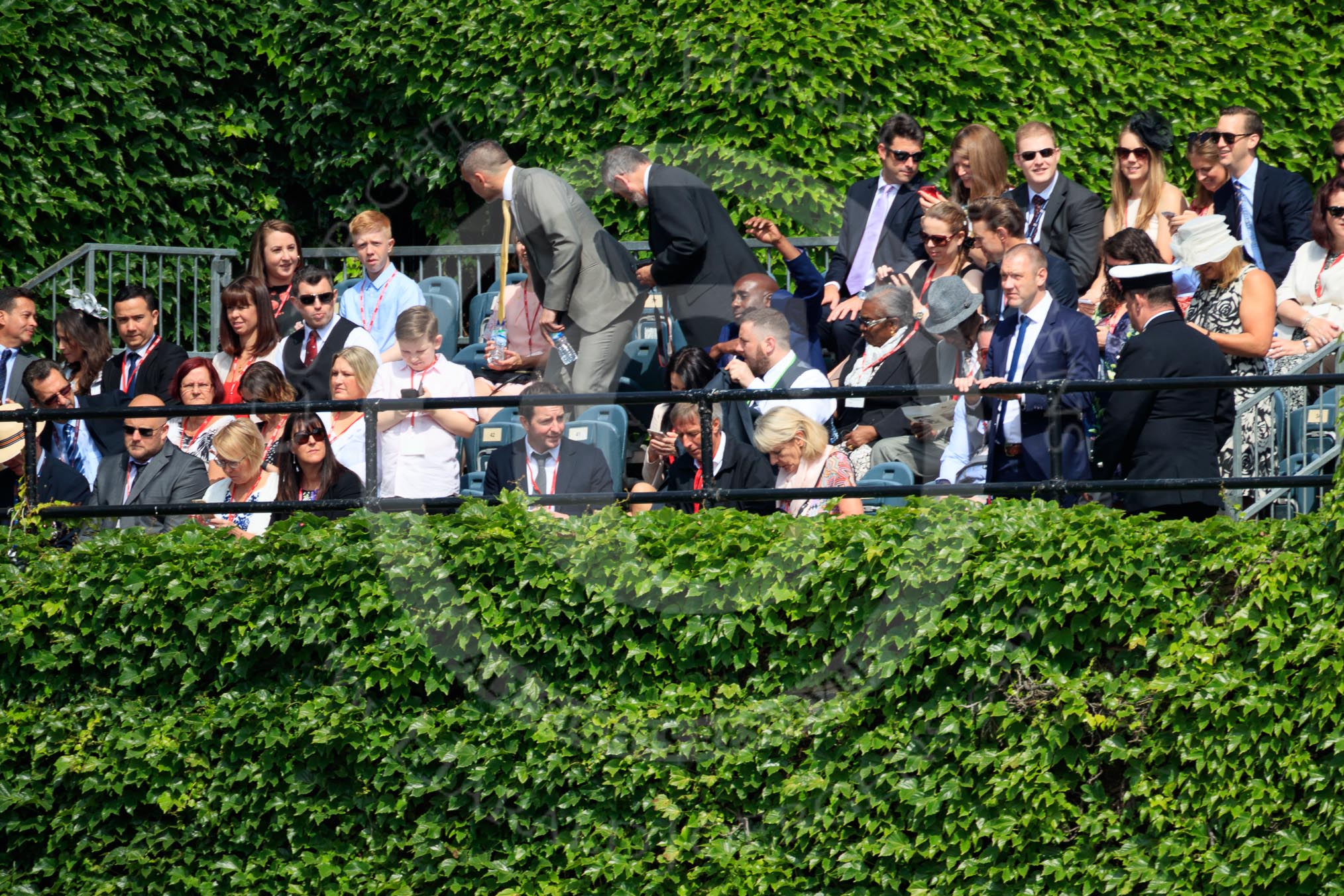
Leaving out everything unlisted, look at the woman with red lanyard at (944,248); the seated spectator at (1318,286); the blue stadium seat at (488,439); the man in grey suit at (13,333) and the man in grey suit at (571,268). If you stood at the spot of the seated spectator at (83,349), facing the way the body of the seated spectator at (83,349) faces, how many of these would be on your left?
4

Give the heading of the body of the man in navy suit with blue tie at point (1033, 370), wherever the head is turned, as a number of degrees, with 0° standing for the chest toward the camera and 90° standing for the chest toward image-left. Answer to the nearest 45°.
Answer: approximately 45°

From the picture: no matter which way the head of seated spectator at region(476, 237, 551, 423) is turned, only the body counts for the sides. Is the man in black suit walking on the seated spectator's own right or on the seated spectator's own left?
on the seated spectator's own left

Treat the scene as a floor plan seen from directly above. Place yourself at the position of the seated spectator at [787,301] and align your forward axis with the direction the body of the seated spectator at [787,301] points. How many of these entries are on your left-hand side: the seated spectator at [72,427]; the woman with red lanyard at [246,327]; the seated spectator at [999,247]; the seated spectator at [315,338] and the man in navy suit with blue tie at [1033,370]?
2

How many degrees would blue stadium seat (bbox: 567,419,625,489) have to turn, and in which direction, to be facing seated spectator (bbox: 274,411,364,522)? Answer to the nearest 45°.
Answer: approximately 90° to its right

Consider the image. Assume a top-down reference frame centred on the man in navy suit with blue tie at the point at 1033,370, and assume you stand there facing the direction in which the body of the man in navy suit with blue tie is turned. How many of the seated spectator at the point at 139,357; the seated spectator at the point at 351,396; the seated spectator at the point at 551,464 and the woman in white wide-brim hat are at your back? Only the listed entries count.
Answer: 1

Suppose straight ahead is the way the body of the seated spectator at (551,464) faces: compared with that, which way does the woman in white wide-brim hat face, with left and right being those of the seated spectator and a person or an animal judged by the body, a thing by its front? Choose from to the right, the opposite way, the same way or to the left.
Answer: to the right

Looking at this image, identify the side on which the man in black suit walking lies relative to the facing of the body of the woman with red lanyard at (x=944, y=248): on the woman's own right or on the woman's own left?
on the woman's own right

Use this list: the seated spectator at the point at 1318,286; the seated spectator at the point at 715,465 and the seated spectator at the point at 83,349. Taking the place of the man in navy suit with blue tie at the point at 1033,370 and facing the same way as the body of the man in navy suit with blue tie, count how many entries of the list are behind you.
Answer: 1

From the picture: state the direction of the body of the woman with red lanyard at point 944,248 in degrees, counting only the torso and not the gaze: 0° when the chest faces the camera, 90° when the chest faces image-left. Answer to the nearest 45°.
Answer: approximately 45°

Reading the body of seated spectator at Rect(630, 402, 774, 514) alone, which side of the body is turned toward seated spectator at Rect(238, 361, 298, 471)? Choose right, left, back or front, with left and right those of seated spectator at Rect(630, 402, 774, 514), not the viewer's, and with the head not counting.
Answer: right

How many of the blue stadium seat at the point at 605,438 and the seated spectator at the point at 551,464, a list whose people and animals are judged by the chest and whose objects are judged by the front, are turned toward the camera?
2

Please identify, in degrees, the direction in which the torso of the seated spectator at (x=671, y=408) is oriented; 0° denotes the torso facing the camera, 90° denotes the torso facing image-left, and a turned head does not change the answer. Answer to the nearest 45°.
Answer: approximately 45°
